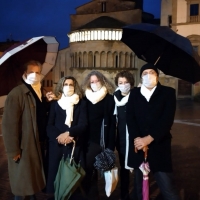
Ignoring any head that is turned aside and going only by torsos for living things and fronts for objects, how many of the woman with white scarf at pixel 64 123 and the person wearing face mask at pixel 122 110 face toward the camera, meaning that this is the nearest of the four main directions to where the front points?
2

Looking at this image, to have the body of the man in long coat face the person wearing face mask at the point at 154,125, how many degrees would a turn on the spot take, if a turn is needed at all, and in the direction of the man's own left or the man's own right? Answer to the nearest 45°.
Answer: approximately 45° to the man's own left

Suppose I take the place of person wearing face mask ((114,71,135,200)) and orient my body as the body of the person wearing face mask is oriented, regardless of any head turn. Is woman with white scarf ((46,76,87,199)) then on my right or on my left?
on my right

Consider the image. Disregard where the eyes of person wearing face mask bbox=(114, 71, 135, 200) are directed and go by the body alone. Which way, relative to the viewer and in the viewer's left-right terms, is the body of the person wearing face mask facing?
facing the viewer

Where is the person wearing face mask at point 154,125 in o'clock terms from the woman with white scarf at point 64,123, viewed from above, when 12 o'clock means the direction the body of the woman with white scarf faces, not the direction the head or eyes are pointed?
The person wearing face mask is roughly at 10 o'clock from the woman with white scarf.

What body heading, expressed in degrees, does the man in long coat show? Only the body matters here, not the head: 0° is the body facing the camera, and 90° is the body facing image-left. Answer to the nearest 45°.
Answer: approximately 315°

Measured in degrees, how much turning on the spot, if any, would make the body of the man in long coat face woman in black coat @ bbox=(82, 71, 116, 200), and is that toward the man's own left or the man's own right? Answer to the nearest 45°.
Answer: approximately 45° to the man's own left

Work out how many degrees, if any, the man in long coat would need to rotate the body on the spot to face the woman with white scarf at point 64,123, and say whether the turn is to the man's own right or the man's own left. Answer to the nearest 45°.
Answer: approximately 45° to the man's own left

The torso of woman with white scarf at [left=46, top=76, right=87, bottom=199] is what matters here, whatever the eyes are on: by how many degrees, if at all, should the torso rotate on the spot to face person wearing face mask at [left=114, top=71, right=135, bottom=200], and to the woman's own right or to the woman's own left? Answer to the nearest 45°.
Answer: approximately 90° to the woman's own left

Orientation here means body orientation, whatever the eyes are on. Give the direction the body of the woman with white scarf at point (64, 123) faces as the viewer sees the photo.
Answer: toward the camera
